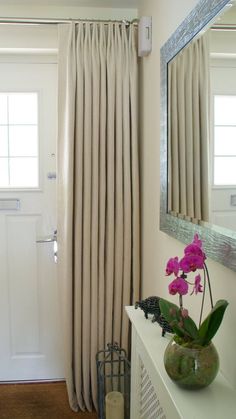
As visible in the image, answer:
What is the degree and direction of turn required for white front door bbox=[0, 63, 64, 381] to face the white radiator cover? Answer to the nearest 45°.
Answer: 0° — it already faces it

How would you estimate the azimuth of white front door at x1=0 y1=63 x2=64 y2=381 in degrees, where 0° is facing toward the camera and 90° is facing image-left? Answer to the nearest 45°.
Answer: approximately 0°

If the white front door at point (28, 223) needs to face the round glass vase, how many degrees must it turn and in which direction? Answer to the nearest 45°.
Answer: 0° — it already faces it
